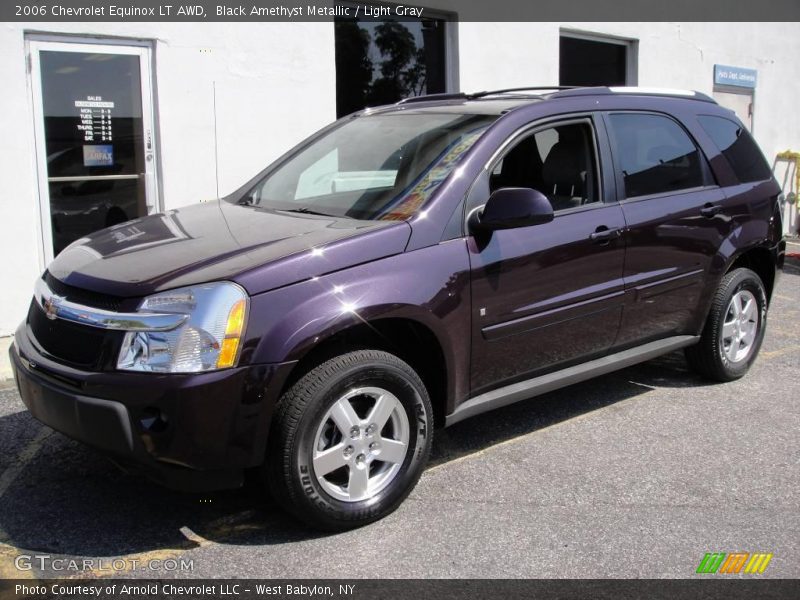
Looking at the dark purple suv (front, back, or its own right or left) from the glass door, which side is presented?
right

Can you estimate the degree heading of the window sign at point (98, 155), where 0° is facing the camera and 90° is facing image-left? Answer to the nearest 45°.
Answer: approximately 0°

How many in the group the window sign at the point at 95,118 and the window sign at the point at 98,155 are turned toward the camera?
2

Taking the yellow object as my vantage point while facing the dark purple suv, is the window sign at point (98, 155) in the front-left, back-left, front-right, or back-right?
front-right

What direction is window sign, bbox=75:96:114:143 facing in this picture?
toward the camera

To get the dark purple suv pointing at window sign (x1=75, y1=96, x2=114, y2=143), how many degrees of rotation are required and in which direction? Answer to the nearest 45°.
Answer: approximately 90° to its right

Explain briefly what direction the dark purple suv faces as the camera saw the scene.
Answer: facing the viewer and to the left of the viewer

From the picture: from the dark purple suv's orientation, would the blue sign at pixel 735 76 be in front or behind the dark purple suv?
behind

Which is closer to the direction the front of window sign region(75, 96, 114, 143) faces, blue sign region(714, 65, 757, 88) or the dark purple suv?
the dark purple suv

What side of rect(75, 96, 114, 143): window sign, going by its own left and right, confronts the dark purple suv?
front

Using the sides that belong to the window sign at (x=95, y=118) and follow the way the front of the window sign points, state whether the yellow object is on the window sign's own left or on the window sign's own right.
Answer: on the window sign's own left
